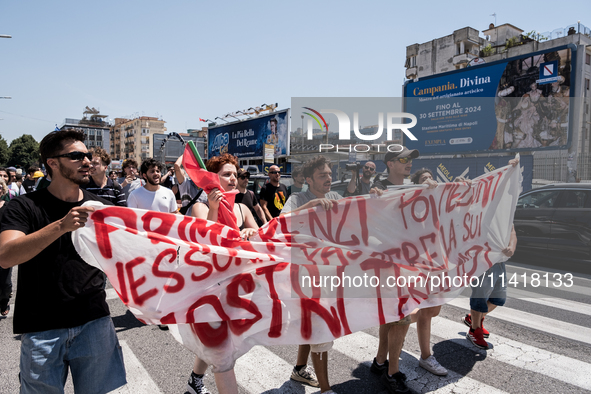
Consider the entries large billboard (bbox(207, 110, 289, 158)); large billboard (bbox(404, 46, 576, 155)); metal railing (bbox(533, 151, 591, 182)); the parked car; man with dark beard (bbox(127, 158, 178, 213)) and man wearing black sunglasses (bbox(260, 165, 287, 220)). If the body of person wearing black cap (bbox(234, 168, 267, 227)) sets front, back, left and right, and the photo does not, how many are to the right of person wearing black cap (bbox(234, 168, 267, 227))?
1

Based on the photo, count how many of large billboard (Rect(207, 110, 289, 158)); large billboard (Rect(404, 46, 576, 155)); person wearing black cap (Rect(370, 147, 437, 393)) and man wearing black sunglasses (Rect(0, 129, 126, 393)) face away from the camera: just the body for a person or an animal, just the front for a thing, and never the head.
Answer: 0

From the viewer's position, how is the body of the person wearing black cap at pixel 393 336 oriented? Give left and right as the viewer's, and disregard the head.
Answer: facing the viewer and to the right of the viewer

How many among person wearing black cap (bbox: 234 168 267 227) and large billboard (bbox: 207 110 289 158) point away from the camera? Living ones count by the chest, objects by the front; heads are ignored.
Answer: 0

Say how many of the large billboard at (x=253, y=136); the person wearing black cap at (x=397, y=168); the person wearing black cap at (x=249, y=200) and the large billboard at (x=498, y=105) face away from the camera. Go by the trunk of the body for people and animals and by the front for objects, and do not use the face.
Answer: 0

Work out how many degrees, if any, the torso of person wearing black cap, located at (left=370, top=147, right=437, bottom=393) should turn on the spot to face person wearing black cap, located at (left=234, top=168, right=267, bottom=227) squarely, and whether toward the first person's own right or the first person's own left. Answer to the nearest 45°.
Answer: approximately 180°

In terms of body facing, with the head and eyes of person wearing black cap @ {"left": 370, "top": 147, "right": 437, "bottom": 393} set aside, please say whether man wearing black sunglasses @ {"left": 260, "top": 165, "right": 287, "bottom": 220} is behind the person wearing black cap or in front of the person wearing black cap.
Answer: behind

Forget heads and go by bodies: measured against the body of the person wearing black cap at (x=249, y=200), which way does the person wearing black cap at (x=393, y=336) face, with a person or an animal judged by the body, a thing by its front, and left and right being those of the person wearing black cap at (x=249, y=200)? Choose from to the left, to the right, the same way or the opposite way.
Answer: the same way

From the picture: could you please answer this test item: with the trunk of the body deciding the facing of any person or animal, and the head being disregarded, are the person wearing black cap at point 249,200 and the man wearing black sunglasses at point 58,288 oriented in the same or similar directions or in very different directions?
same or similar directions

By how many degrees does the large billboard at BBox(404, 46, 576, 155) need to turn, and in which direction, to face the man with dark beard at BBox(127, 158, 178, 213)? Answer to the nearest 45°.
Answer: approximately 45° to its left

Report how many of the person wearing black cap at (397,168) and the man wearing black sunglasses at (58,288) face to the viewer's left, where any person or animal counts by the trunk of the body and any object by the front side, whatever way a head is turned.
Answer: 0

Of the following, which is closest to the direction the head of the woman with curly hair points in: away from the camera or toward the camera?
toward the camera

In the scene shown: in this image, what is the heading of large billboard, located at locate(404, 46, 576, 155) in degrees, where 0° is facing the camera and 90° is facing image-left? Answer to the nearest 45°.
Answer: approximately 45°

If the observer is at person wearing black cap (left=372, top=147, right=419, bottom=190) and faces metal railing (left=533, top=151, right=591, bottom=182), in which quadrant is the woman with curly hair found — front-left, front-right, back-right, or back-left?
back-left

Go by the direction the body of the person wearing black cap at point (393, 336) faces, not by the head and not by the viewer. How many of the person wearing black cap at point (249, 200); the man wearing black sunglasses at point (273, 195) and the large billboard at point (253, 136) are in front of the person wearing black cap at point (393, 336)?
0

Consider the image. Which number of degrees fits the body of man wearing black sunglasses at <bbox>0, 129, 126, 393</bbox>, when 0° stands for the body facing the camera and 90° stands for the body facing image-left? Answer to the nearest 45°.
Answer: approximately 315°

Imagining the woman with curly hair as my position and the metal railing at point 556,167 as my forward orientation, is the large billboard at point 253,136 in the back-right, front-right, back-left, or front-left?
front-left
